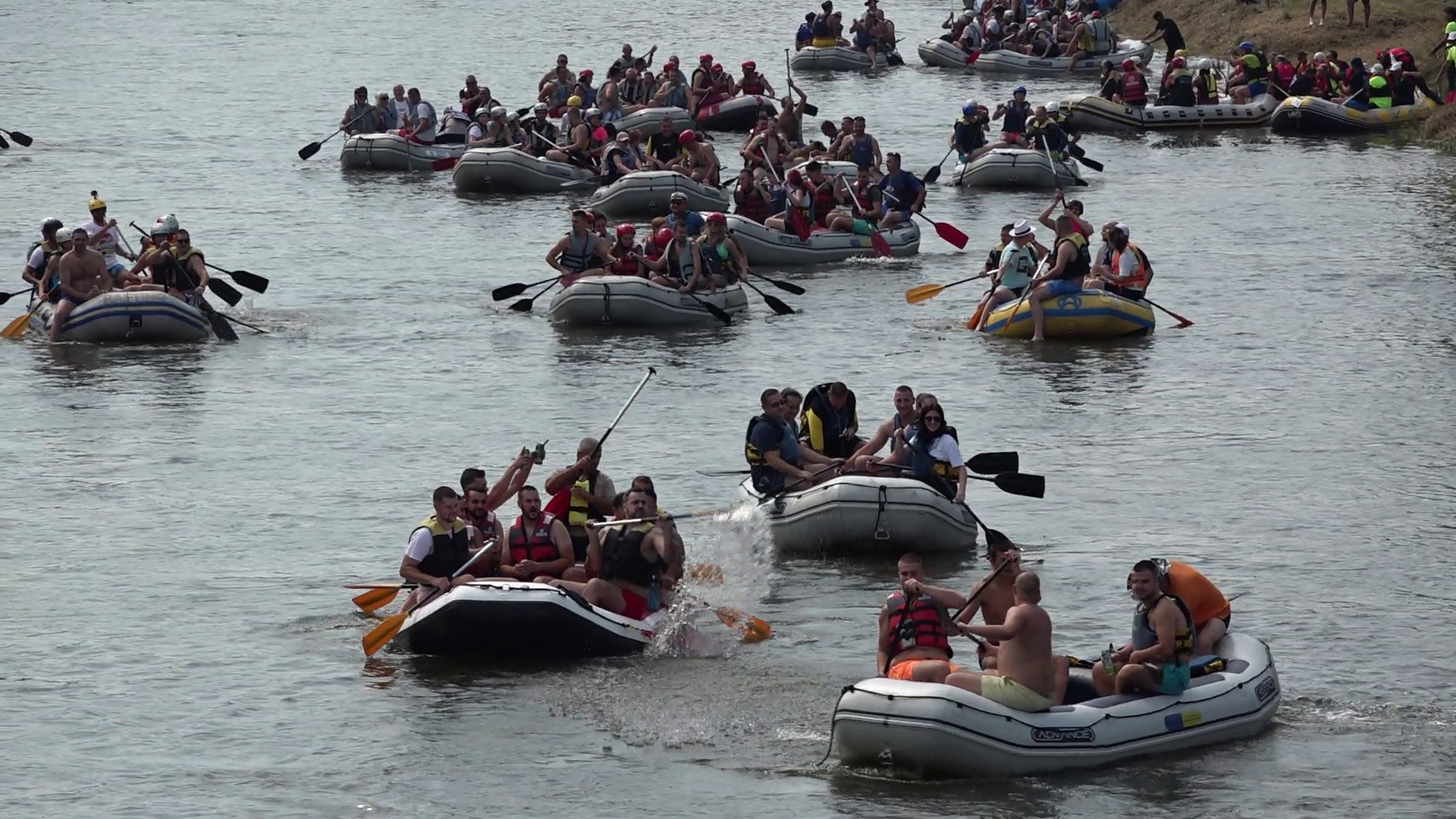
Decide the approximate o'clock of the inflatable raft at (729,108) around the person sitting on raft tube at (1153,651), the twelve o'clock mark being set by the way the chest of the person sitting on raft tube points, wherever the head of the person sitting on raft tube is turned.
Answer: The inflatable raft is roughly at 4 o'clock from the person sitting on raft tube.

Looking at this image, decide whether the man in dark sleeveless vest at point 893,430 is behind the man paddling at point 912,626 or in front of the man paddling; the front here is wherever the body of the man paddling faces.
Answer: behind

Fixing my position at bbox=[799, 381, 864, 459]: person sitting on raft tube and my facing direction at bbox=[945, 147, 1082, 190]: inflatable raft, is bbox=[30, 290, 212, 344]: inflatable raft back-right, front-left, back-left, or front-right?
front-left

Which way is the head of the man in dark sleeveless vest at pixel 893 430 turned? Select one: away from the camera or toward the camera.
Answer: toward the camera

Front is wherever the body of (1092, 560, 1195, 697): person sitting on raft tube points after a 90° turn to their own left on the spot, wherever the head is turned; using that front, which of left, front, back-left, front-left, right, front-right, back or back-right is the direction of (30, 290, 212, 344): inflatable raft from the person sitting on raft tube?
back

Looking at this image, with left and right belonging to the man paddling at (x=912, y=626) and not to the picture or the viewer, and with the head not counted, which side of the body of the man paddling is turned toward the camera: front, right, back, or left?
front

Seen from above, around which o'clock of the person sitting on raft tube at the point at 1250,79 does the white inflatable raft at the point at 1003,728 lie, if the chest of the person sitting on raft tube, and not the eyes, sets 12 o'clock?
The white inflatable raft is roughly at 9 o'clock from the person sitting on raft tube.

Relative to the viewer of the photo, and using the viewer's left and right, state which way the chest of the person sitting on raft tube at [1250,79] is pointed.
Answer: facing to the left of the viewer
